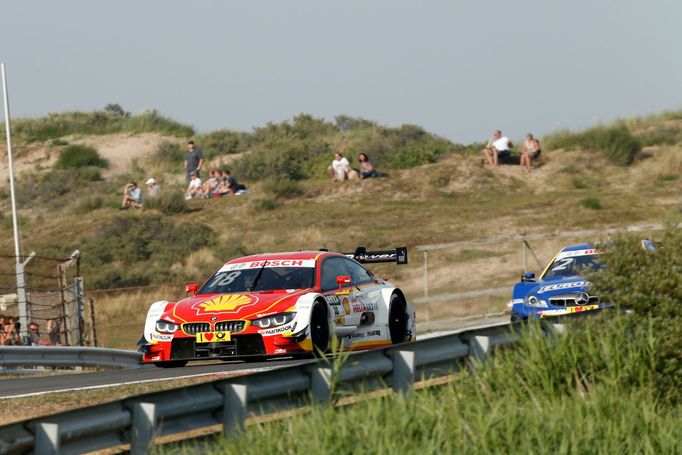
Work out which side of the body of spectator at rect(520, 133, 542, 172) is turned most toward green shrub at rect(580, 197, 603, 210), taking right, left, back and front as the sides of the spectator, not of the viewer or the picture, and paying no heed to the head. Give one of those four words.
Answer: left

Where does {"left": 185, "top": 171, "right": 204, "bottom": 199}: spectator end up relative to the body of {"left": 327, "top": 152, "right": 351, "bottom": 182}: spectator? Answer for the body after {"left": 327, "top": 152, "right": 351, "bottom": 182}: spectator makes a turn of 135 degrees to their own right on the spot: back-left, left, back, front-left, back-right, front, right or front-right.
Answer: front-left

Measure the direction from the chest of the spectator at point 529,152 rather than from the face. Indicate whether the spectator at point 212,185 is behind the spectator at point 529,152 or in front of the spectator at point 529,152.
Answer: in front

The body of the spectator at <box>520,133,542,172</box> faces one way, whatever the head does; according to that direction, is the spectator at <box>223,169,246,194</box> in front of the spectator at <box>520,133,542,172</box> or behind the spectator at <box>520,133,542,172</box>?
in front

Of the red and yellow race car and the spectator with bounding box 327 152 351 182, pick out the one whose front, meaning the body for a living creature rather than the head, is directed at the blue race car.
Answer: the spectator

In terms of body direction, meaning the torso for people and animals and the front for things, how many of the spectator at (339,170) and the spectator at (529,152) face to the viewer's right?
0

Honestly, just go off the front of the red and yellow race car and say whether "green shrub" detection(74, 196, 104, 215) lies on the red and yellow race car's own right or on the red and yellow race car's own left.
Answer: on the red and yellow race car's own right

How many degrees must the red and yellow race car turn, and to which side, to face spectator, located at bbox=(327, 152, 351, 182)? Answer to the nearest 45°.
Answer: approximately 135° to its right

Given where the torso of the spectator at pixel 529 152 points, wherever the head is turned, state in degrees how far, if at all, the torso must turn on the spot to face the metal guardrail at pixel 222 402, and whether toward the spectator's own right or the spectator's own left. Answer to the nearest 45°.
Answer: approximately 45° to the spectator's own left

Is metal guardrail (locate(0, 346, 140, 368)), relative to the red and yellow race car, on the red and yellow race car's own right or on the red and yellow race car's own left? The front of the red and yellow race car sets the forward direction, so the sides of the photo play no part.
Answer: on the red and yellow race car's own right
